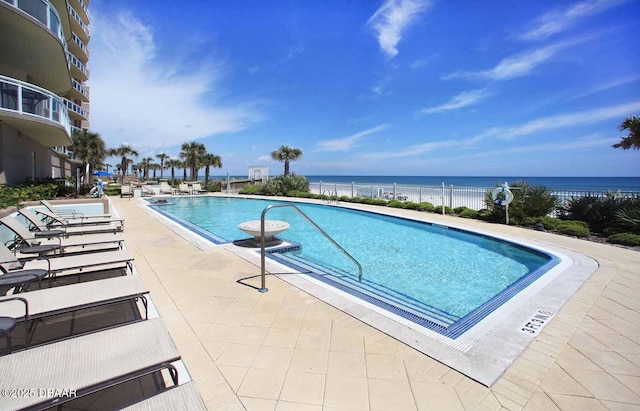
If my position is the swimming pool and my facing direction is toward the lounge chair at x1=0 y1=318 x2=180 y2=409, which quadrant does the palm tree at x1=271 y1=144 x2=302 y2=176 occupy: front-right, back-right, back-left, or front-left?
back-right

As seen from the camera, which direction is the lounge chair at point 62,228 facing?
to the viewer's right

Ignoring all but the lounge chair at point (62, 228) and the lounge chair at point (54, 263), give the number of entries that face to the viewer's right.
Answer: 2

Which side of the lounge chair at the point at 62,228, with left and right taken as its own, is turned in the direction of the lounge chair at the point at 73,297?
right

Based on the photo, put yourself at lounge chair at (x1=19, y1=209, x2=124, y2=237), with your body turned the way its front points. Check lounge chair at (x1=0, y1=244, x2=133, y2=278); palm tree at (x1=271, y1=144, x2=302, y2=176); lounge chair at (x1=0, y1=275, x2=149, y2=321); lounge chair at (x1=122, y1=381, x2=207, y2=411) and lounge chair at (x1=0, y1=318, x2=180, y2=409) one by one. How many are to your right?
4

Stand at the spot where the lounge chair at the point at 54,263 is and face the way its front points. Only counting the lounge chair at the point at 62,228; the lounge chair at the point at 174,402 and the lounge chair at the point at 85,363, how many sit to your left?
1

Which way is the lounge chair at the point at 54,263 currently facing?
to the viewer's right

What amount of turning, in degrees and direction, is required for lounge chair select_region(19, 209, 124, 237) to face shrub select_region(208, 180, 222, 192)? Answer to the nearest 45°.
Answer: approximately 45° to its left

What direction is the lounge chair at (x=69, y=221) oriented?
to the viewer's right
